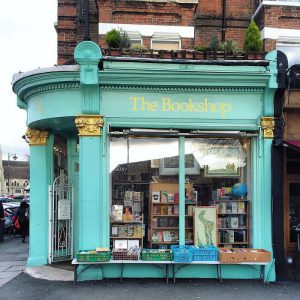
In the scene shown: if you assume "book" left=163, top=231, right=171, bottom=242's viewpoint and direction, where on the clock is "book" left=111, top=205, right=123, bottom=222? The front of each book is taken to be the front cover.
"book" left=111, top=205, right=123, bottom=222 is roughly at 3 o'clock from "book" left=163, top=231, right=171, bottom=242.

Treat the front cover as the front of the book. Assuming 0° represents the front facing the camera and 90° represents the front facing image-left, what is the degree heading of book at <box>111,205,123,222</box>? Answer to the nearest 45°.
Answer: approximately 0°

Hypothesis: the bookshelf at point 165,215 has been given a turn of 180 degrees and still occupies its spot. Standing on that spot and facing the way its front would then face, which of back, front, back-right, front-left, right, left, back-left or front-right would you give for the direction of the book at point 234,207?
right

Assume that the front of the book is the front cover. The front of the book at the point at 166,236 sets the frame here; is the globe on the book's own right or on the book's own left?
on the book's own left

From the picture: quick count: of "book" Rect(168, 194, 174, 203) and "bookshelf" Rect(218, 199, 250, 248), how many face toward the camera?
2

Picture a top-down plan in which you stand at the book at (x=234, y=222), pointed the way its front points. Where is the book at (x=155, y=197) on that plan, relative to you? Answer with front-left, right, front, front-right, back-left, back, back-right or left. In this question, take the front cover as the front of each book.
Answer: right

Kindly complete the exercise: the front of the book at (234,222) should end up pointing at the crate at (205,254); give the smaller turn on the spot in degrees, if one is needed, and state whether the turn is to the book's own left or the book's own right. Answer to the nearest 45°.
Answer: approximately 45° to the book's own right

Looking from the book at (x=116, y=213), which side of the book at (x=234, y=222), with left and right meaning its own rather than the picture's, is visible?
right
